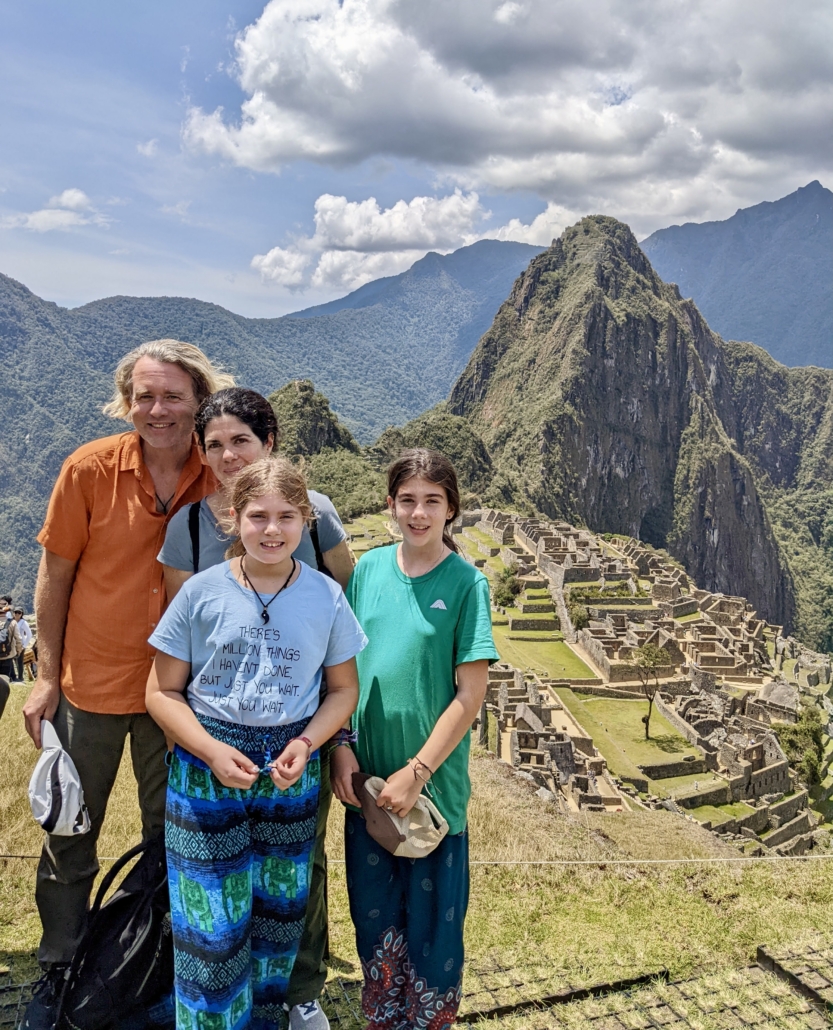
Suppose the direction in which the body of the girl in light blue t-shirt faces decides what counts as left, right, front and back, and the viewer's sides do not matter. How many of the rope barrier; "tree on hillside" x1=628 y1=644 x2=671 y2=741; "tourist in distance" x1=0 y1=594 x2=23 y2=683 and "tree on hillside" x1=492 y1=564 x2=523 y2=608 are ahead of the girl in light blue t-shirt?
0

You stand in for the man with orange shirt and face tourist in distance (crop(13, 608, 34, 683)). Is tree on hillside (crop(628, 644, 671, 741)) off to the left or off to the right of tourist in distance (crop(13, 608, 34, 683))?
right

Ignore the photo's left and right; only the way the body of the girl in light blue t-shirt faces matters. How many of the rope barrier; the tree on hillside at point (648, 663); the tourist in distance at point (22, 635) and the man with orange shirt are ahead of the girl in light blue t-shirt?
0

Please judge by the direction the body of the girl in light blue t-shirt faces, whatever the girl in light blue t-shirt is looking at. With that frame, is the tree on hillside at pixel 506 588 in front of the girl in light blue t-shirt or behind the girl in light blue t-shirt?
behind

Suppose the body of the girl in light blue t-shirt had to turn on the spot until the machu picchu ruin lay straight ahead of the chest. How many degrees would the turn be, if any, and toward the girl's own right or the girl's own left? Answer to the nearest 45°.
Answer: approximately 135° to the girl's own left

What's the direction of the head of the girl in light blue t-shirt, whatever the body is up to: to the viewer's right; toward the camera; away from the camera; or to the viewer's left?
toward the camera

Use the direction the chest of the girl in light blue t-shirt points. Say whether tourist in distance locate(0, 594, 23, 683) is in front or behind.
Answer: behind

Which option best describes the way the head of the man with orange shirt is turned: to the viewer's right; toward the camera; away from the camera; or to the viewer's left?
toward the camera

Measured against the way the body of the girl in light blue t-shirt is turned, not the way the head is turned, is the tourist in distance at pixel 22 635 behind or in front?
behind

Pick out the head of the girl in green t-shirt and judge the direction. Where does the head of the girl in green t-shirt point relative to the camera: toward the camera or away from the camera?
toward the camera

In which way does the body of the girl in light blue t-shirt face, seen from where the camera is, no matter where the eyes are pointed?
toward the camera

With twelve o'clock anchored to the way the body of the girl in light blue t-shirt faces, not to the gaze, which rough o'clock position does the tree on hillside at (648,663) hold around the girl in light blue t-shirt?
The tree on hillside is roughly at 7 o'clock from the girl in light blue t-shirt.

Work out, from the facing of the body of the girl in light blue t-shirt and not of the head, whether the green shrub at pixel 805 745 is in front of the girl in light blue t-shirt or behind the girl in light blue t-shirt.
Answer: behind
